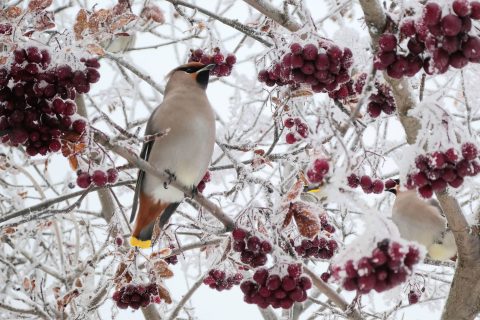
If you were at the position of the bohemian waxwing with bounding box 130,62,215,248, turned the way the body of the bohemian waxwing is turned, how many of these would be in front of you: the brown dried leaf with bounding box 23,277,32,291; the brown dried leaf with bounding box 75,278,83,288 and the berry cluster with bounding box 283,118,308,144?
1

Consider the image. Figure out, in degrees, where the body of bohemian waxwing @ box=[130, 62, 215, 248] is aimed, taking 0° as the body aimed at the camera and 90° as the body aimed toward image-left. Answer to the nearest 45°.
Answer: approximately 315°

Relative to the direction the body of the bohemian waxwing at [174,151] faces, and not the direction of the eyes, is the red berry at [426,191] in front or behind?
in front

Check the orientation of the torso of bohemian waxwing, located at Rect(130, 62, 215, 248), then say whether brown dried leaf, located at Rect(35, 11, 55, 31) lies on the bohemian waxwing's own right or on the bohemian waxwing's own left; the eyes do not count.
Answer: on the bohemian waxwing's own right

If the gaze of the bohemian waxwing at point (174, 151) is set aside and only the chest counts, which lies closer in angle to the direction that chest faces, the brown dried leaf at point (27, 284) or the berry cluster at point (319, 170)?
the berry cluster

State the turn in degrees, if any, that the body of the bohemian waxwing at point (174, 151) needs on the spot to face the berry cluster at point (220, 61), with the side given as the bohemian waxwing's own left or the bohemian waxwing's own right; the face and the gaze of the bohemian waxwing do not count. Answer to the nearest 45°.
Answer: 0° — it already faces it

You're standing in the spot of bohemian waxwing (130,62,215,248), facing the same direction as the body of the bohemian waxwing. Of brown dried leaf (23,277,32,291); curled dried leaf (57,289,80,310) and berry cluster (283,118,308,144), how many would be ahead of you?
1
